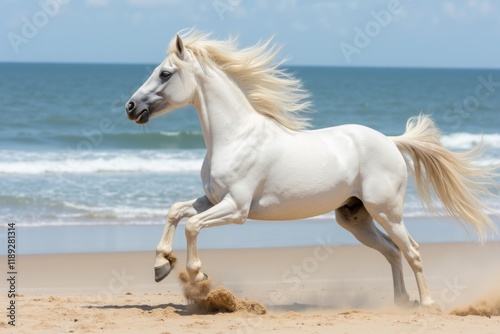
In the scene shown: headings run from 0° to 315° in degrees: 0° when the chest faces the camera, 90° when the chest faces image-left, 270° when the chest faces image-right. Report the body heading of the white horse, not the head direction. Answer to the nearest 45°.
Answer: approximately 90°
